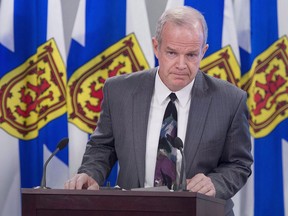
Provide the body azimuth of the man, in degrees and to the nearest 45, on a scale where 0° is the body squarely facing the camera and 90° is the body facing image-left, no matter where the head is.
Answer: approximately 0°

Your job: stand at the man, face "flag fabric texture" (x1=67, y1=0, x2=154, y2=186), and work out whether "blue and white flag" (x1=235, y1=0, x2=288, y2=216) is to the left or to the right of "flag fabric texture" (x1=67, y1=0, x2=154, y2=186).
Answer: right

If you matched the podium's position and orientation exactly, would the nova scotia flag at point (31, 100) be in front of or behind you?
behind

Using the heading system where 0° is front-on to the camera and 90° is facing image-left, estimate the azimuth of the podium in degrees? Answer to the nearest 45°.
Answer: approximately 0°

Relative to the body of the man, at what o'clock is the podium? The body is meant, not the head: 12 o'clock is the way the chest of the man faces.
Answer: The podium is roughly at 1 o'clock from the man.

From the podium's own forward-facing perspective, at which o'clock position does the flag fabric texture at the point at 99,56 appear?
The flag fabric texture is roughly at 6 o'clock from the podium.

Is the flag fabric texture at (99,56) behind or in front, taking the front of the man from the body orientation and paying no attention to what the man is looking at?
behind
